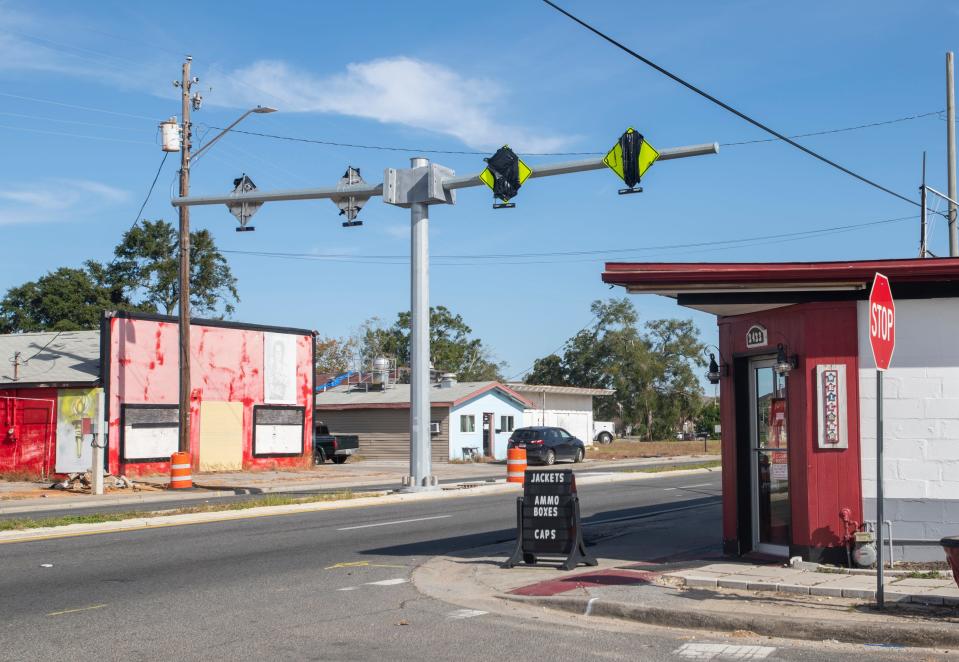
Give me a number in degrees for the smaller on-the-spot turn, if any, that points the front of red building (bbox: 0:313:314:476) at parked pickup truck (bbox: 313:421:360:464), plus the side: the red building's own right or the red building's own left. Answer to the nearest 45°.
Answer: approximately 90° to the red building's own left

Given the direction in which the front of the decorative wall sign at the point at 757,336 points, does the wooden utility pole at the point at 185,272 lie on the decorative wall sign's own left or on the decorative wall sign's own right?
on the decorative wall sign's own right

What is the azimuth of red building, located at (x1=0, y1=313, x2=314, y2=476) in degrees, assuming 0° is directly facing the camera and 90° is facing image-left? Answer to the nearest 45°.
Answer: approximately 315°

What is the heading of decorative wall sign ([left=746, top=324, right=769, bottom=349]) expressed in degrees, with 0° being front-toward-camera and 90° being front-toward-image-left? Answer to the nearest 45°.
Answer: approximately 45°

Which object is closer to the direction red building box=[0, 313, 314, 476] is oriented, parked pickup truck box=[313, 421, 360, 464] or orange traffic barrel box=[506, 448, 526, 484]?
the orange traffic barrel
